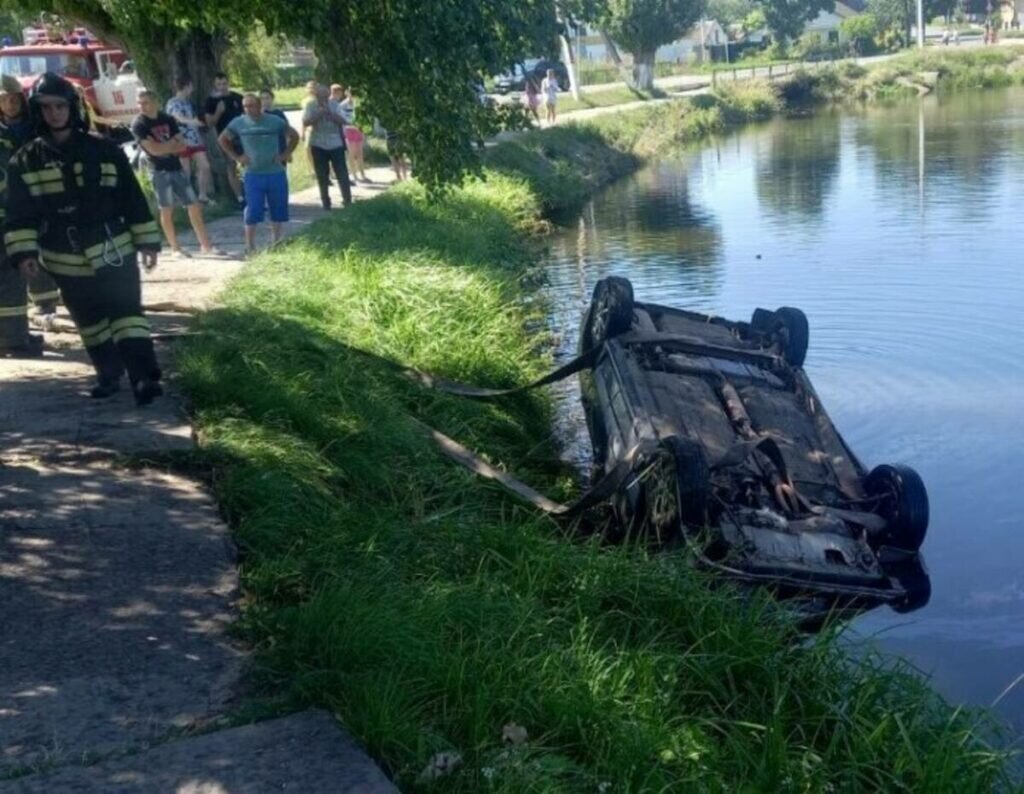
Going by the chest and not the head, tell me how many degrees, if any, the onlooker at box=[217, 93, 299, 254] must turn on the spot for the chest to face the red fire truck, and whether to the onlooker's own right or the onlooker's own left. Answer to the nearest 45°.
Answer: approximately 180°

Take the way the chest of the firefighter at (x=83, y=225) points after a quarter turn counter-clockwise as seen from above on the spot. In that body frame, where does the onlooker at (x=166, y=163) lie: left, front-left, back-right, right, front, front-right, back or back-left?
left

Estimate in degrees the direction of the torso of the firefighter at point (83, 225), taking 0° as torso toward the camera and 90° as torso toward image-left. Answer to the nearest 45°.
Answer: approximately 0°

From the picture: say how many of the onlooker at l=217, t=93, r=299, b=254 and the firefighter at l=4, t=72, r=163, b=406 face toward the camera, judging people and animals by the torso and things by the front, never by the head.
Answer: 2

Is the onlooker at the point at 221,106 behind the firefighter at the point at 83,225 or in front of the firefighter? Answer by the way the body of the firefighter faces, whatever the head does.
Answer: behind

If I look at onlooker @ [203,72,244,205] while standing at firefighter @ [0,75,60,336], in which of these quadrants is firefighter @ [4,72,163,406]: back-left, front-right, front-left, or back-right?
back-right
